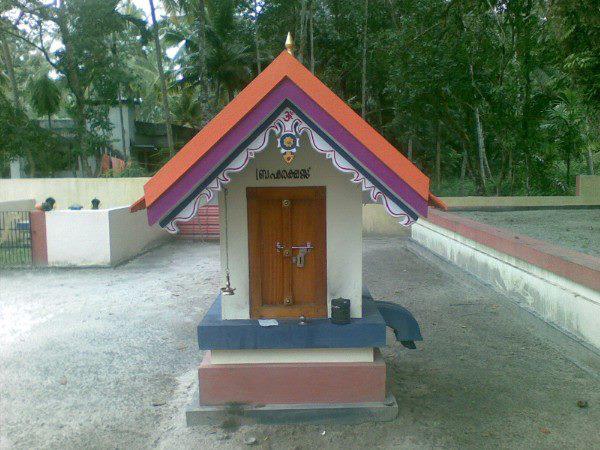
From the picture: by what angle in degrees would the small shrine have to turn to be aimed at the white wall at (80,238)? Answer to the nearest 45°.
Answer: approximately 135° to its right

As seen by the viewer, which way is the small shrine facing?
toward the camera

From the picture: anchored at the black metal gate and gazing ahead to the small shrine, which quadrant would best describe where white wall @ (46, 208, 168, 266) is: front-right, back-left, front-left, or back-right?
front-left

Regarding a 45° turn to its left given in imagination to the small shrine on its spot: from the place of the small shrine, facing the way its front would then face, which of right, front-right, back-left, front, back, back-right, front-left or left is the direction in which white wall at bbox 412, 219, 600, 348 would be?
left

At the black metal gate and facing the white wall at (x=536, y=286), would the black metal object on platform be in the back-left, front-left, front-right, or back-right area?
front-right

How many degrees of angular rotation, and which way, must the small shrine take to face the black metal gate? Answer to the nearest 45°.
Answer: approximately 135° to its right

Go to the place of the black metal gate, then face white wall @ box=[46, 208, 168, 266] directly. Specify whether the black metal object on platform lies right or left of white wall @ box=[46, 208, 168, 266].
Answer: right
